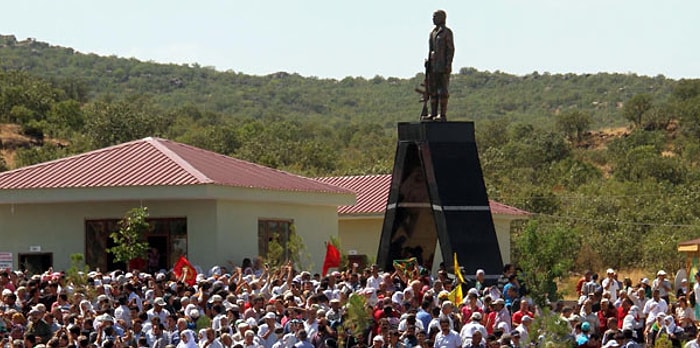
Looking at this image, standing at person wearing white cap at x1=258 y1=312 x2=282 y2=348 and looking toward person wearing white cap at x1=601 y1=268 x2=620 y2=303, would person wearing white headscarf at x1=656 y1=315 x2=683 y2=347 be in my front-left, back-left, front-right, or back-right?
front-right

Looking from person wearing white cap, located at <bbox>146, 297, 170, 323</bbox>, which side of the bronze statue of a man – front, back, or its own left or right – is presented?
front

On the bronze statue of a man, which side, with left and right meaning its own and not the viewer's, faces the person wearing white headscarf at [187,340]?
front

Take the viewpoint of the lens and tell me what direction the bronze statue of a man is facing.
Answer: facing the viewer and to the left of the viewer

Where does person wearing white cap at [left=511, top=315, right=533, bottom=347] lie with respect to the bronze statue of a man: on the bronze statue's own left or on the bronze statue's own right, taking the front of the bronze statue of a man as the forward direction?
on the bronze statue's own left

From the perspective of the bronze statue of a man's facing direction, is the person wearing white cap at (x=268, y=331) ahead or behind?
ahead

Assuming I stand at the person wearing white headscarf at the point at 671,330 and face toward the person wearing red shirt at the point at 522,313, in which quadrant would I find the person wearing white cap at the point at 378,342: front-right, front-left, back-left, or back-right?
front-left

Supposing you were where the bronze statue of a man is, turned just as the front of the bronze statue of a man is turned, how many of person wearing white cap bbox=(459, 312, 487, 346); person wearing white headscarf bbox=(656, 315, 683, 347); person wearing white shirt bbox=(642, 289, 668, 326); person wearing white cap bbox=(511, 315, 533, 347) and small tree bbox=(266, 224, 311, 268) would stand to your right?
1

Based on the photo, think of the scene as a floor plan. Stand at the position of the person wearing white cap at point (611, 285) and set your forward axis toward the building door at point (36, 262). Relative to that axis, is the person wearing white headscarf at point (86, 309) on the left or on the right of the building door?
left
